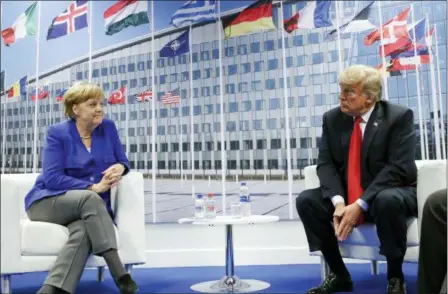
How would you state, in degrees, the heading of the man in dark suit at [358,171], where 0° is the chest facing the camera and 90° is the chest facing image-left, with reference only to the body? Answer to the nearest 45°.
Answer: approximately 45°

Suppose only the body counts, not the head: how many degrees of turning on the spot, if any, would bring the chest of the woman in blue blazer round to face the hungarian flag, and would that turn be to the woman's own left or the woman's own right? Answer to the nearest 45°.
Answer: approximately 135° to the woman's own left

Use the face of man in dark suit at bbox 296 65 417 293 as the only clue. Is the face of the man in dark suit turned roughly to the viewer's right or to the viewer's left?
to the viewer's left

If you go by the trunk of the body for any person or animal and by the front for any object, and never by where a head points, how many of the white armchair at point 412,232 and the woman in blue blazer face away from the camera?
0

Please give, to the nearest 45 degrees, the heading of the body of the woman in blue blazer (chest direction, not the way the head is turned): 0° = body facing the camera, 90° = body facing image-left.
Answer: approximately 315°

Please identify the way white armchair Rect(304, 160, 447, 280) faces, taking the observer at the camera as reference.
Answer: facing the viewer and to the left of the viewer

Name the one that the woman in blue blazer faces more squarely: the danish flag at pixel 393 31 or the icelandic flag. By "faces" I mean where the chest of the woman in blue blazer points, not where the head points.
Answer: the danish flag

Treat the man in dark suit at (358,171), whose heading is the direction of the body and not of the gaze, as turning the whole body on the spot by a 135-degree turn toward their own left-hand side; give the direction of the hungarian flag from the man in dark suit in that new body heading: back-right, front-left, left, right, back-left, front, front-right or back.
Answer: back-left

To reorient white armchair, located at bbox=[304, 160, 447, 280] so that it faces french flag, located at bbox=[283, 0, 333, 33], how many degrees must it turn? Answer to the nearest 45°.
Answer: approximately 135° to its right

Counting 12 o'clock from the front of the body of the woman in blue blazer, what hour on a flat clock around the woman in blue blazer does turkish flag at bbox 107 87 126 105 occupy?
The turkish flag is roughly at 8 o'clock from the woman in blue blazer.

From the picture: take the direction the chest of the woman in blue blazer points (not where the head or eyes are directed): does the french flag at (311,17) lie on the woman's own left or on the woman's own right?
on the woman's own left

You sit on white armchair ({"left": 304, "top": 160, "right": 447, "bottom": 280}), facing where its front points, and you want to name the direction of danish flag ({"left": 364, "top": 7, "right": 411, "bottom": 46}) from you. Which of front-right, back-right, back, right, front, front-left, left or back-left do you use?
back-right

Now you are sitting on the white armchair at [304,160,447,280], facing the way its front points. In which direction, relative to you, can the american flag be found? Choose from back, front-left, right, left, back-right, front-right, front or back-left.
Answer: right
